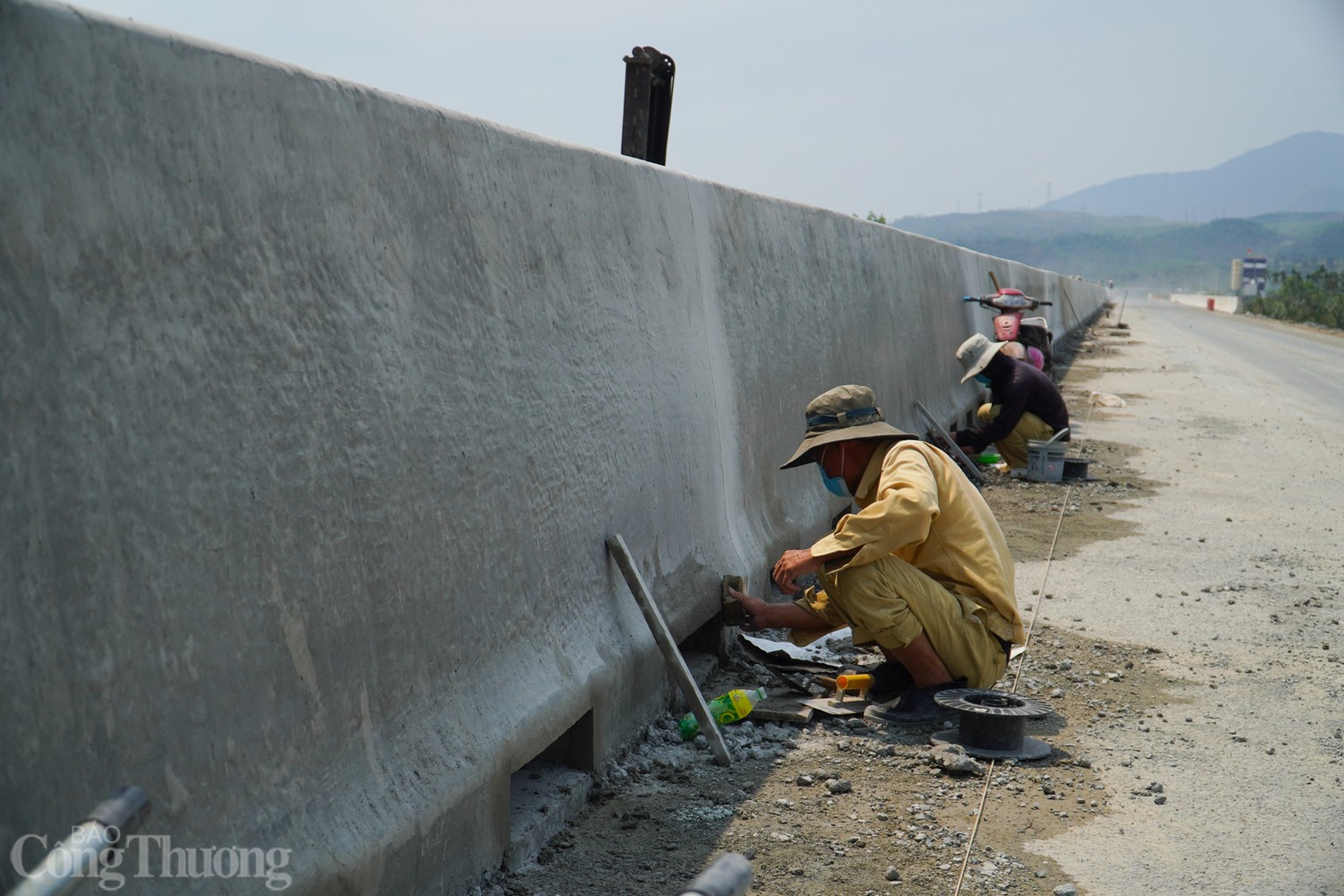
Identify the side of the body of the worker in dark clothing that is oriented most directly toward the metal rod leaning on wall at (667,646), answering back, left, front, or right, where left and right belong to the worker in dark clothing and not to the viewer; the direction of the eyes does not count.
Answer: left

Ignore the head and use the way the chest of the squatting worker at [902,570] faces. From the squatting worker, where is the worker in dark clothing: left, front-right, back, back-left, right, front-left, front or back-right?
right

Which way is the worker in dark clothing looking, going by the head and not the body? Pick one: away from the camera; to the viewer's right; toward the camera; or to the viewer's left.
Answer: to the viewer's left

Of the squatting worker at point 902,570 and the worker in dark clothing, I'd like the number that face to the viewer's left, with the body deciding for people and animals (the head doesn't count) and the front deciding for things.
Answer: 2

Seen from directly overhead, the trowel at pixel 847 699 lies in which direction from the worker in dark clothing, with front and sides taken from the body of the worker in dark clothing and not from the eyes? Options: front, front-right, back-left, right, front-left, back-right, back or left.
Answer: left

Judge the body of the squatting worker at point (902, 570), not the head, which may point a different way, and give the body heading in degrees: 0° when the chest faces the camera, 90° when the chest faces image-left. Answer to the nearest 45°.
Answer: approximately 90°

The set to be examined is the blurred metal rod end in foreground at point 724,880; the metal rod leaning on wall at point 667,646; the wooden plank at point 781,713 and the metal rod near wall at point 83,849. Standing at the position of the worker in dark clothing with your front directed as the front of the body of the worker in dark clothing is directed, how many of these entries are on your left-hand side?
4

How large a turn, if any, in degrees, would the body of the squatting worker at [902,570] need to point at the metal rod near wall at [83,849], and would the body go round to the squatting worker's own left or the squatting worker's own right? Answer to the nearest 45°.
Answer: approximately 90° to the squatting worker's own left

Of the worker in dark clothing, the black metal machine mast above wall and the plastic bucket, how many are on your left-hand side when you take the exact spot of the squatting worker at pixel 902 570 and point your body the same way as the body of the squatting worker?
0

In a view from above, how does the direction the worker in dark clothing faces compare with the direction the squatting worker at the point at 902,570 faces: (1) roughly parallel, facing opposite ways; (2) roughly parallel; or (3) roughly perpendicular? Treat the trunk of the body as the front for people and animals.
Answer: roughly parallel

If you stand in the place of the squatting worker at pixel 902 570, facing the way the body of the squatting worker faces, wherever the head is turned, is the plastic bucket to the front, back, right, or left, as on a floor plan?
right

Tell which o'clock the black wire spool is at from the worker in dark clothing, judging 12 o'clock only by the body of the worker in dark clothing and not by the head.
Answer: The black wire spool is roughly at 9 o'clock from the worker in dark clothing.

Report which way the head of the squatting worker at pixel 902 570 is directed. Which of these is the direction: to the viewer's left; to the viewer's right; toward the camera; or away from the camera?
to the viewer's left

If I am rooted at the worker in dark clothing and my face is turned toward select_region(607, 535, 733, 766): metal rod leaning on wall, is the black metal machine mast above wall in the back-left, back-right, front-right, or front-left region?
front-right

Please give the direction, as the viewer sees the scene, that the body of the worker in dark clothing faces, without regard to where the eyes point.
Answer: to the viewer's left

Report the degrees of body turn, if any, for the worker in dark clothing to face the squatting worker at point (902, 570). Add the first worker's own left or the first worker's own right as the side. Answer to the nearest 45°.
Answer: approximately 90° to the first worker's own left
